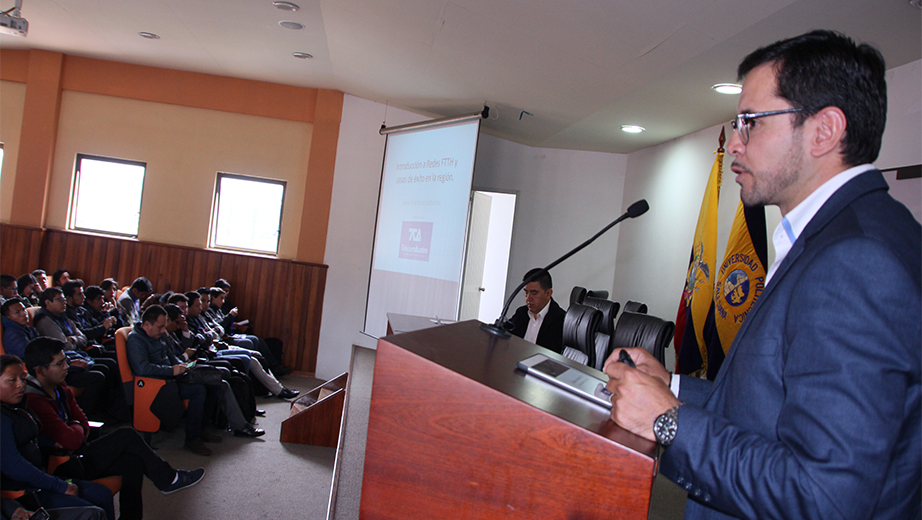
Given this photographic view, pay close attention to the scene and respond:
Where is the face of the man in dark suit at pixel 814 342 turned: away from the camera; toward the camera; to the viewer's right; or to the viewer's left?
to the viewer's left

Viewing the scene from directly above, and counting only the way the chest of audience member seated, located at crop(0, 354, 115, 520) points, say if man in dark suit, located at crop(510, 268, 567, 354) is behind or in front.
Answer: in front

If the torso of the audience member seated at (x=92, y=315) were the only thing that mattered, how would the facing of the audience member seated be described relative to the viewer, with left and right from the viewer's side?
facing to the right of the viewer

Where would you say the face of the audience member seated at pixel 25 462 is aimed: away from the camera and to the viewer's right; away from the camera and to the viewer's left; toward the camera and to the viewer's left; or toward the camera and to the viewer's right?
toward the camera and to the viewer's right

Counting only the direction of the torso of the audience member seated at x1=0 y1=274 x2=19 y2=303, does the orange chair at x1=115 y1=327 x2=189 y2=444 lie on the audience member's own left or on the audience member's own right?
on the audience member's own right

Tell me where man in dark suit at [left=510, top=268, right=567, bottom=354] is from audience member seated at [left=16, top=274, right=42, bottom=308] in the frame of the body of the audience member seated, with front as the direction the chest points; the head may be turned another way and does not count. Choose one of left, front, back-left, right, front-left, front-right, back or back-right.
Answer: front-right

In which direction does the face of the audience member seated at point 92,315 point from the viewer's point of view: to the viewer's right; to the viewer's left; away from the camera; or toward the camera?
to the viewer's right

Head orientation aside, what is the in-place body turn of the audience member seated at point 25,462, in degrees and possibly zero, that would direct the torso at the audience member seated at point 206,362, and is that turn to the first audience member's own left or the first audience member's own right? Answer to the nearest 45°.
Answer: approximately 45° to the first audience member's own left

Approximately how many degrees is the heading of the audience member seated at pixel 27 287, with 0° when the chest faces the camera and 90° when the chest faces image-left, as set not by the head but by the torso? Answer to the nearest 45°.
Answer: approximately 270°

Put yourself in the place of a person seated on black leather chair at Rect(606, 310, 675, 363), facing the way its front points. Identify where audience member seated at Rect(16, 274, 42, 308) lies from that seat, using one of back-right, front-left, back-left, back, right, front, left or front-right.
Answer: front-right

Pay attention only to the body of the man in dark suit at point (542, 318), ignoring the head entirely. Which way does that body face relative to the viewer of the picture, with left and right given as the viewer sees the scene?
facing the viewer and to the left of the viewer

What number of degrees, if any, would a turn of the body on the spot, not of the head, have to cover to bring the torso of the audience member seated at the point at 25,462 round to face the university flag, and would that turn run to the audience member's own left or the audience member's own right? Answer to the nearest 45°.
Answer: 0° — they already face it

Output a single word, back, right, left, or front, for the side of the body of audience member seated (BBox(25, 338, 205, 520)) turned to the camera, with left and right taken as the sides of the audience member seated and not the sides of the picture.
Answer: right

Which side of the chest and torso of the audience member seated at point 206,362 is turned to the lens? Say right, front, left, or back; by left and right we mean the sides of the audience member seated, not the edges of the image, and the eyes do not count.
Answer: right

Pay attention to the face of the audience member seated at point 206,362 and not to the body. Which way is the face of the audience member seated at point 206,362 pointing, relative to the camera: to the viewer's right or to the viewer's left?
to the viewer's right

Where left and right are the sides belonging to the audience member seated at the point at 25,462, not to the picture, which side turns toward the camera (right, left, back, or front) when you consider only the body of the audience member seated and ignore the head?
right
